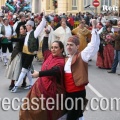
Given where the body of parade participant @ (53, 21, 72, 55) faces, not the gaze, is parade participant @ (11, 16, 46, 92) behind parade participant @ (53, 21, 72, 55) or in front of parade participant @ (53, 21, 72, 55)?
in front

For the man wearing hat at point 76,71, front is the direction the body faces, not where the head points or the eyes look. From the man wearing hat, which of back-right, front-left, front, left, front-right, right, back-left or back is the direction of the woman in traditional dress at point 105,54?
back-right

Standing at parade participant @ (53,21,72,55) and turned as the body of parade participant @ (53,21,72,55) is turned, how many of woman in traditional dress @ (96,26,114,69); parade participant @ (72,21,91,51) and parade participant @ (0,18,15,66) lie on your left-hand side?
2

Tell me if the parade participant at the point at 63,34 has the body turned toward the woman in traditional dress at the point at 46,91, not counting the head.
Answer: yes

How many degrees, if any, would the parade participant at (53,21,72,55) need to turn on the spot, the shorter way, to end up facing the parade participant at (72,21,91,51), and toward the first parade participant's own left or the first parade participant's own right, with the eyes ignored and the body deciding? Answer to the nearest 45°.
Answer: approximately 90° to the first parade participant's own left

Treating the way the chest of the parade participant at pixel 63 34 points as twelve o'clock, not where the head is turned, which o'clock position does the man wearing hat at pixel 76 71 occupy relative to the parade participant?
The man wearing hat is roughly at 12 o'clock from the parade participant.

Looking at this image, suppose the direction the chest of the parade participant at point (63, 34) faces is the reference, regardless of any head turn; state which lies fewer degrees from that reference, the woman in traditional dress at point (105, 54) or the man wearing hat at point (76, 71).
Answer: the man wearing hat
